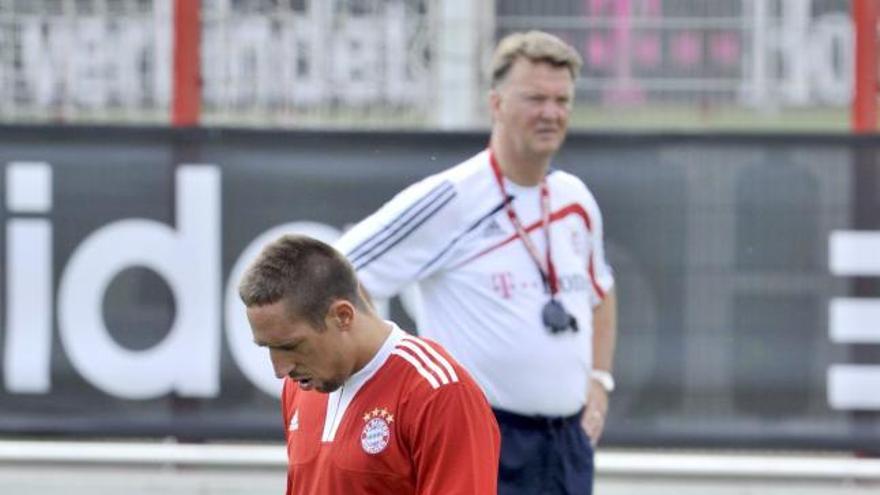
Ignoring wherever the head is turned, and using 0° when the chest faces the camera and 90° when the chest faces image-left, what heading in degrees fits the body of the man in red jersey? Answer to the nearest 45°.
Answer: approximately 45°
